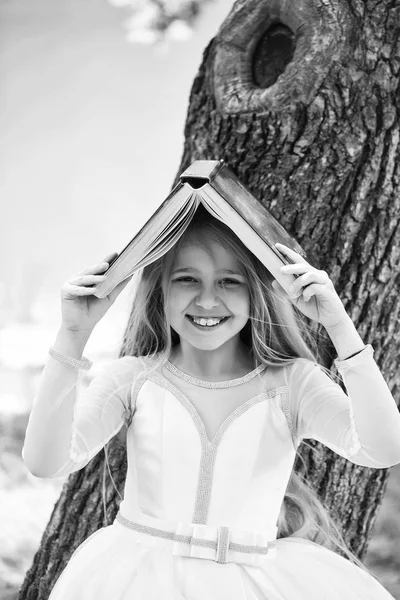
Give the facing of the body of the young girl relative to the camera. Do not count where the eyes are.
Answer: toward the camera

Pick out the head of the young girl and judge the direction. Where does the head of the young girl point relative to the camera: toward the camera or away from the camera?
toward the camera
